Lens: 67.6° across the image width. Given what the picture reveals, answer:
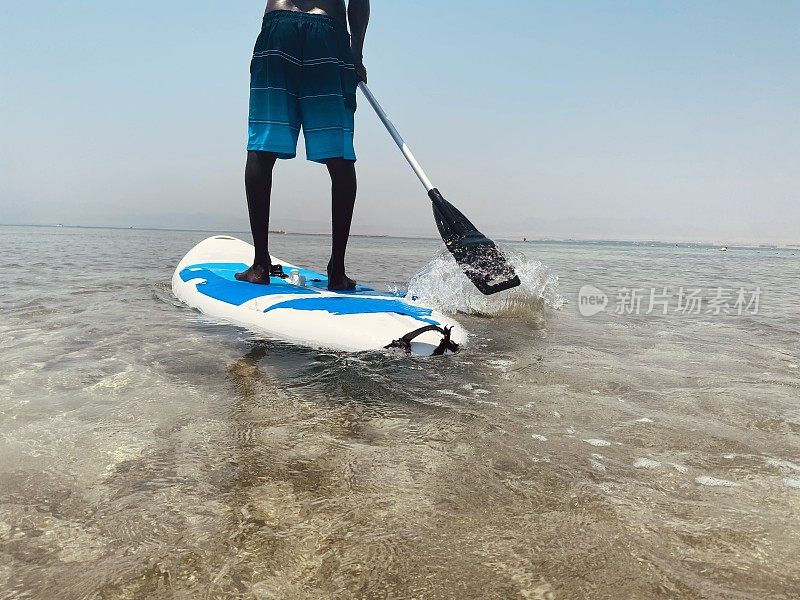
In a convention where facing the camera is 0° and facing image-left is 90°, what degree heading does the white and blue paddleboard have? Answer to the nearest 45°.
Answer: approximately 135°
